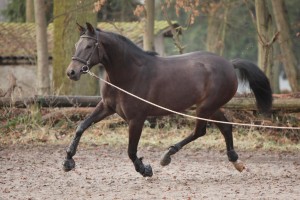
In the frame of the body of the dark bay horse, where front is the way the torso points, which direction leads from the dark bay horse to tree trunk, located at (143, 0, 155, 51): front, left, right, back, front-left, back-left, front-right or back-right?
right

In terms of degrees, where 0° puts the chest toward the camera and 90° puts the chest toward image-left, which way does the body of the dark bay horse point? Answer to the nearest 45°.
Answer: approximately 90°

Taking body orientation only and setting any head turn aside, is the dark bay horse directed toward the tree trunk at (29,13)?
no

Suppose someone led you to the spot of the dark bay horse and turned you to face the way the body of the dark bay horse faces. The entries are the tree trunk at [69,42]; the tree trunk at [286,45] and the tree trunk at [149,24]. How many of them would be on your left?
0

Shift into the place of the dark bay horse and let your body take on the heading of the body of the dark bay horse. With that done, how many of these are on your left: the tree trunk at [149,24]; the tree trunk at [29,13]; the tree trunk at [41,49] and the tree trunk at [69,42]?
0

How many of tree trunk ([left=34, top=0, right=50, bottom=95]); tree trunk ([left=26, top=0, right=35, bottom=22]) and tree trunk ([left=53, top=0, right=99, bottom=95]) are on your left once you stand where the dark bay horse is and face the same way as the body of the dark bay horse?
0

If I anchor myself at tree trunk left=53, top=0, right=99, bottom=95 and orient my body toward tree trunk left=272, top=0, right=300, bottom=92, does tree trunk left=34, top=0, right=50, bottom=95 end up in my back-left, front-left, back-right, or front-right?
back-left

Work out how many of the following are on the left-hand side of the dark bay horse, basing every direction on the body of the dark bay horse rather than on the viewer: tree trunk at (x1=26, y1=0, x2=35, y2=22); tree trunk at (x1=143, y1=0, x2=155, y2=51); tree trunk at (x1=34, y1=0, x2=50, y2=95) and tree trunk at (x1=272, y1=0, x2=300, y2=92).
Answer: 0

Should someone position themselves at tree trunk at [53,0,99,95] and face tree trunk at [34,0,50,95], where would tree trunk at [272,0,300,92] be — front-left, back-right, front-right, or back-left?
back-right

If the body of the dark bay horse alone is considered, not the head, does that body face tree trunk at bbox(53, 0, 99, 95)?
no

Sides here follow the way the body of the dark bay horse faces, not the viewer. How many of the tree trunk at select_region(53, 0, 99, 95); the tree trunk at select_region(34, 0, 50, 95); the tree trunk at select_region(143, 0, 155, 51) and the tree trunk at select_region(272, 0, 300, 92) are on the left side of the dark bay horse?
0

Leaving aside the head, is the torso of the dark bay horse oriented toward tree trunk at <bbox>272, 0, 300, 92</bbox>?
no

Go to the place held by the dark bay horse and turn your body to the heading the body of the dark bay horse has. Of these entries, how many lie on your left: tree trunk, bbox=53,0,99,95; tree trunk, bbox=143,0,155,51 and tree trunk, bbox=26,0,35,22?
0
